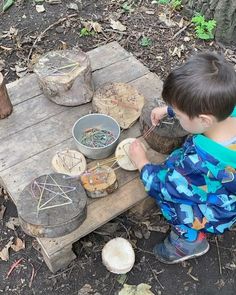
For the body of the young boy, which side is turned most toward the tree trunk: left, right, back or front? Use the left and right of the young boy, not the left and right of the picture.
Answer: right

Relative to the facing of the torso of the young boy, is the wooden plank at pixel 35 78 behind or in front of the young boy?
in front

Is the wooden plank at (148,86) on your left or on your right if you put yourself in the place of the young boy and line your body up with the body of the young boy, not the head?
on your right

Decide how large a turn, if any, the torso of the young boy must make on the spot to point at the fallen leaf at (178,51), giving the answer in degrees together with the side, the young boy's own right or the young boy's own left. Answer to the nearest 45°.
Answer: approximately 90° to the young boy's own right

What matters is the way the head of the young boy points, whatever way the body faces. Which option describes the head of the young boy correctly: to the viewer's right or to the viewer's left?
to the viewer's left

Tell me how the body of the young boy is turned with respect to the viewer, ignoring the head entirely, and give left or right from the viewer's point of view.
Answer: facing to the left of the viewer

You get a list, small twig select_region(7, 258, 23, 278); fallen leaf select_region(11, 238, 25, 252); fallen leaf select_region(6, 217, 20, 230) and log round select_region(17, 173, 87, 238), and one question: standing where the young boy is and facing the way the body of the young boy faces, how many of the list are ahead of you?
4

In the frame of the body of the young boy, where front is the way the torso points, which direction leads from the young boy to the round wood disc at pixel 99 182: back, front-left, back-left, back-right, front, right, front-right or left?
front

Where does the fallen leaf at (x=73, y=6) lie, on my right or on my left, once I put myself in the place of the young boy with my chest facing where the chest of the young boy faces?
on my right

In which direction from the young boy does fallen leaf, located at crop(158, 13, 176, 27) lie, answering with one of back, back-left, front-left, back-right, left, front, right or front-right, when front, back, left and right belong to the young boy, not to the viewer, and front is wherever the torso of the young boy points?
right

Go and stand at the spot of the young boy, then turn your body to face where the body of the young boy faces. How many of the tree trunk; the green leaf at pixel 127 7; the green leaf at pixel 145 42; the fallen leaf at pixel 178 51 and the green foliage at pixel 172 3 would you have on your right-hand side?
5

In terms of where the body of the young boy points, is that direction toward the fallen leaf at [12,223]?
yes

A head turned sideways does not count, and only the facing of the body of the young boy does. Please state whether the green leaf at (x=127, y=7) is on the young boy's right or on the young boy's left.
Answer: on the young boy's right

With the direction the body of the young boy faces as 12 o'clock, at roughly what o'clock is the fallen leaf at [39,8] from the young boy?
The fallen leaf is roughly at 2 o'clock from the young boy.

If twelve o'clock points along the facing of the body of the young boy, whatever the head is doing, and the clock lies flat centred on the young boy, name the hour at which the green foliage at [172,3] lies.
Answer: The green foliage is roughly at 3 o'clock from the young boy.
